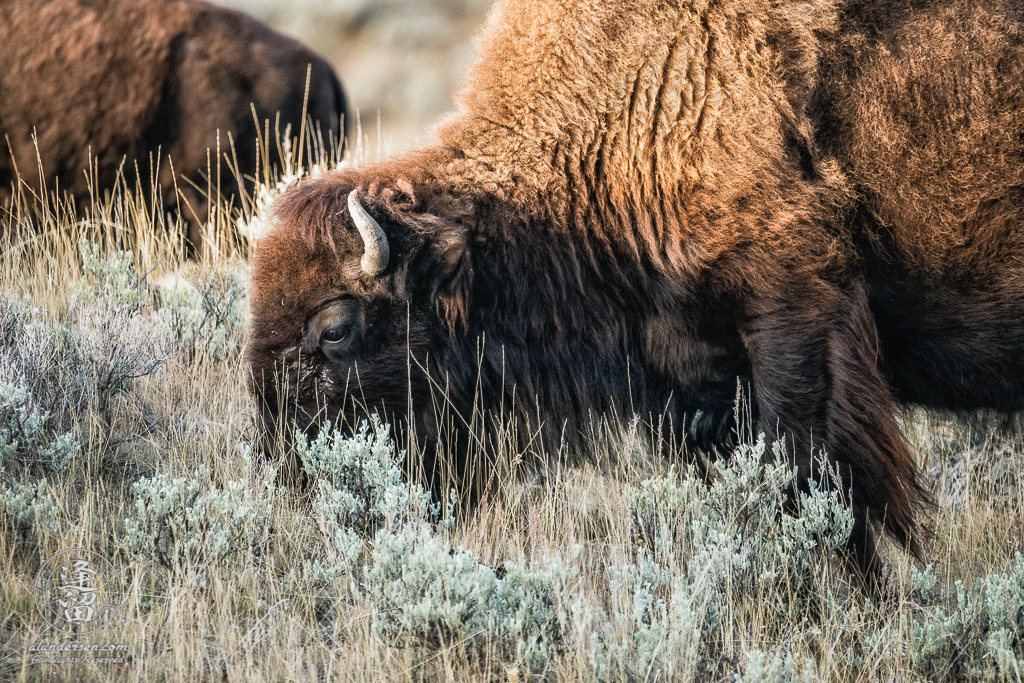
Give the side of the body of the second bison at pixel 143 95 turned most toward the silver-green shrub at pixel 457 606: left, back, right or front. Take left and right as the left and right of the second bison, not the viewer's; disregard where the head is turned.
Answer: left

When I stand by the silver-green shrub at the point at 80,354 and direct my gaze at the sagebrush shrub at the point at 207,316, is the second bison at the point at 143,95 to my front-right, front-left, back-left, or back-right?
front-left

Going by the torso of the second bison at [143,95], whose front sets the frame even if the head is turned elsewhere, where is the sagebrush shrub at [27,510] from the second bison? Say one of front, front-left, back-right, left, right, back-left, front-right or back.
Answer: left

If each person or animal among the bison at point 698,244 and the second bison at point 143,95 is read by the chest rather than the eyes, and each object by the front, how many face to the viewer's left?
2

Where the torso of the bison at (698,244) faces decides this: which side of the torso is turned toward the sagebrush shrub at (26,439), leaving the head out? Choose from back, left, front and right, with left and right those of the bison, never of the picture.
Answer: front

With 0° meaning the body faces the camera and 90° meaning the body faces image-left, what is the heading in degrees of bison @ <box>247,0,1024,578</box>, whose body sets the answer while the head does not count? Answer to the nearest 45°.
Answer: approximately 90°

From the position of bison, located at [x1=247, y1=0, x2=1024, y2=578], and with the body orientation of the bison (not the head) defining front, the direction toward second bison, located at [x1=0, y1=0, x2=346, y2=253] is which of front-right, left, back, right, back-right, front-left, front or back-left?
front-right

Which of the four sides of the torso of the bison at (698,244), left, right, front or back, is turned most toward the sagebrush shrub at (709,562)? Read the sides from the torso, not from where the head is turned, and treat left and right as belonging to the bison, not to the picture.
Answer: left

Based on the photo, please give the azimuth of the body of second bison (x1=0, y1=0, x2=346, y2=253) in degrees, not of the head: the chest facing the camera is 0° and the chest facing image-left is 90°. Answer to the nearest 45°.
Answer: approximately 90°
